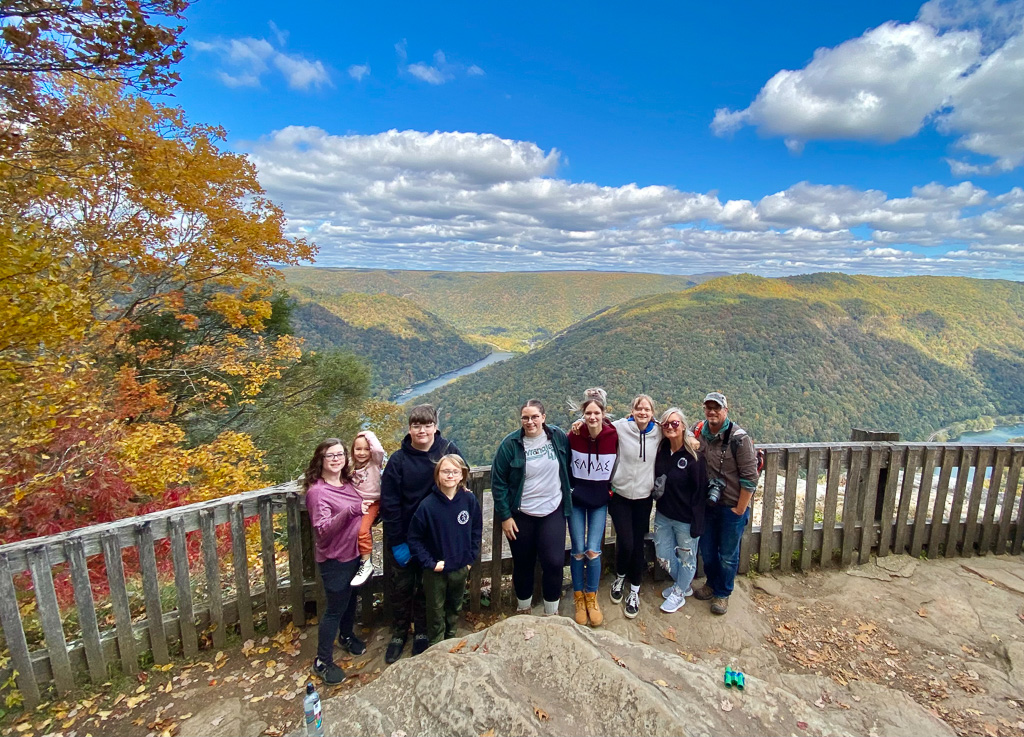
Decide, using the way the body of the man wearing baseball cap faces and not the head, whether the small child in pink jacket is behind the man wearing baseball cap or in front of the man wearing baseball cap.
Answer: in front

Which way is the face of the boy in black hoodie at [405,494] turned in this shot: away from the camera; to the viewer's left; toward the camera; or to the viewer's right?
toward the camera

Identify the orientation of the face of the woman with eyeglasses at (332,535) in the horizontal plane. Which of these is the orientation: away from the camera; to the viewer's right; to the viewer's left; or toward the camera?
toward the camera

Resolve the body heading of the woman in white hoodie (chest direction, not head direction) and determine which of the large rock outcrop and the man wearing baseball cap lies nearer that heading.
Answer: the large rock outcrop

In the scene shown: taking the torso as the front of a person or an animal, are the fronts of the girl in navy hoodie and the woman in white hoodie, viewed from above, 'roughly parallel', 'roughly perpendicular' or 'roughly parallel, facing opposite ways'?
roughly parallel

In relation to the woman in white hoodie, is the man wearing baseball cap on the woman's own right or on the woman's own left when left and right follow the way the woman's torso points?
on the woman's own left

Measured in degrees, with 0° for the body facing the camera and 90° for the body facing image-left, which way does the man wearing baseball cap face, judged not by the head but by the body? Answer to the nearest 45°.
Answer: approximately 45°

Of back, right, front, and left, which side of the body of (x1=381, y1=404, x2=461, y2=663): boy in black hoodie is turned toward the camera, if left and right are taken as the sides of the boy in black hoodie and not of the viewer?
front

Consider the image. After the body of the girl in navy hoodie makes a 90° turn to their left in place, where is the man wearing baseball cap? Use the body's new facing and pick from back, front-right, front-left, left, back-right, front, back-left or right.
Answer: front

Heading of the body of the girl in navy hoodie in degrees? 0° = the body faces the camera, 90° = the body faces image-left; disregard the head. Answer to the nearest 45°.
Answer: approximately 0°

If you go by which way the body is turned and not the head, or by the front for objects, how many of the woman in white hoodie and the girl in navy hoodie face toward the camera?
2

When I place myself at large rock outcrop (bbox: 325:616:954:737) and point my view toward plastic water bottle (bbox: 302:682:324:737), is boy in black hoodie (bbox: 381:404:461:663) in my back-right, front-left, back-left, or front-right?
front-right

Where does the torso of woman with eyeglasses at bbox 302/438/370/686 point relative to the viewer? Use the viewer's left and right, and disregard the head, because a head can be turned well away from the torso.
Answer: facing the viewer and to the right of the viewer

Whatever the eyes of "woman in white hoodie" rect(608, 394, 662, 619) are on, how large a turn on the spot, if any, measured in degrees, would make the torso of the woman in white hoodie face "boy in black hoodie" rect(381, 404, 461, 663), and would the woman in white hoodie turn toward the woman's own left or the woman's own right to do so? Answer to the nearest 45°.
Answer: approximately 45° to the woman's own right

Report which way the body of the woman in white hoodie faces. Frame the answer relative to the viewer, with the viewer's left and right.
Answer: facing the viewer

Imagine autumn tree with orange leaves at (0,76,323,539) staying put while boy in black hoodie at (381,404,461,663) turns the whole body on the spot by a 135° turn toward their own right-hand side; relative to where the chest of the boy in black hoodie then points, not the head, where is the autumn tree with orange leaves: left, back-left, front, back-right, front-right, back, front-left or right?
front

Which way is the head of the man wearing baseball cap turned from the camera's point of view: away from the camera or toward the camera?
toward the camera

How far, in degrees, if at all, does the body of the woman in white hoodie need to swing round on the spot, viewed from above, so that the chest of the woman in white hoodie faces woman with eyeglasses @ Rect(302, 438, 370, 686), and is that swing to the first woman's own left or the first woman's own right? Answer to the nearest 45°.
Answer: approximately 45° to the first woman's own right

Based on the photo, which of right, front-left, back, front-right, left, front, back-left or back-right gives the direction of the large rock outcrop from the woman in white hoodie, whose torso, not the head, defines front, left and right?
front

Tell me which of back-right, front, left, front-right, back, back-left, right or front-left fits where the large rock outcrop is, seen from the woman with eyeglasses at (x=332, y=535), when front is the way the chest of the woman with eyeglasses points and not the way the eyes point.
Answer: front
